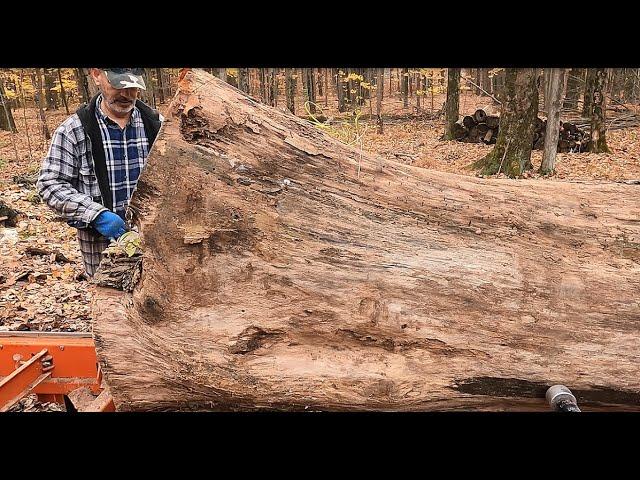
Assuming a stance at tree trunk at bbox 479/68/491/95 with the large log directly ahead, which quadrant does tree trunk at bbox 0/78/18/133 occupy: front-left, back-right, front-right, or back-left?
front-right

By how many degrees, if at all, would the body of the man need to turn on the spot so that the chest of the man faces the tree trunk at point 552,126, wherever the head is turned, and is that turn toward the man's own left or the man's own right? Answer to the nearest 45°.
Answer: approximately 90° to the man's own left

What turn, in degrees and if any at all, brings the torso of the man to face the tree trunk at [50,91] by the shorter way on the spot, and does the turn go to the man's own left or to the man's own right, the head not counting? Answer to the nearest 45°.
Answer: approximately 135° to the man's own left

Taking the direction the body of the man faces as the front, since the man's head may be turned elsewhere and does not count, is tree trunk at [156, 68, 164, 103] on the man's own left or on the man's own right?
on the man's own left

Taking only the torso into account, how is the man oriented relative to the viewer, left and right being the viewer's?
facing the viewer and to the right of the viewer

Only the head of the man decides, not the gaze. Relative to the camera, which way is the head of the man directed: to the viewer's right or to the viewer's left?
to the viewer's right

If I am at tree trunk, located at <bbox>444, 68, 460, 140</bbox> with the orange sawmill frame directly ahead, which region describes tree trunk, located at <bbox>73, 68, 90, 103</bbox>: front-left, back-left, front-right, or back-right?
front-right

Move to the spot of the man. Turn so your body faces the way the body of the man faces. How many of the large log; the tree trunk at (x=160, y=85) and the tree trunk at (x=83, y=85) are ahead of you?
1

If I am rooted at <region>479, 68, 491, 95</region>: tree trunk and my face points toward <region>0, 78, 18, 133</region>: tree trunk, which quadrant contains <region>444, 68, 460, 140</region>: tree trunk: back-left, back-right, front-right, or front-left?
front-left

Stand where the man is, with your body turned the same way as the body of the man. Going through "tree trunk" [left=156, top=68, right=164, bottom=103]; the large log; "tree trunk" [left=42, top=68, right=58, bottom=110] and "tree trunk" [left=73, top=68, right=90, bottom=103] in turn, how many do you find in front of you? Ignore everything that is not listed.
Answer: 1

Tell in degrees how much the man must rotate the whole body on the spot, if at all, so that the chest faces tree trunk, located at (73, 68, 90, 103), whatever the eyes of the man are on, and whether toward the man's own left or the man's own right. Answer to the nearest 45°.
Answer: approximately 135° to the man's own left

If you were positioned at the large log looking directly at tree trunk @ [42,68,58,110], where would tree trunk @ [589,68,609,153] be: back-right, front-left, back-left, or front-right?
front-right

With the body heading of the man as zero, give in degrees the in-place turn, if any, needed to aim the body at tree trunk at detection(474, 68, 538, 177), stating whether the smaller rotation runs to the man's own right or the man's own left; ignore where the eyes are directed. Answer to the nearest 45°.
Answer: approximately 90° to the man's own left

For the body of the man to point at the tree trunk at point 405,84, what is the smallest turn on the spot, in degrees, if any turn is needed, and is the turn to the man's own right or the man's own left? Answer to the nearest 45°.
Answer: approximately 90° to the man's own left

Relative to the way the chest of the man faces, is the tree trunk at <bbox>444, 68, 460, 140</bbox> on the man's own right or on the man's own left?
on the man's own left

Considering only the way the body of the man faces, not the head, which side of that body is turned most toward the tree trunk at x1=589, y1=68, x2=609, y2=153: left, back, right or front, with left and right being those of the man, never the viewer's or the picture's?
left
